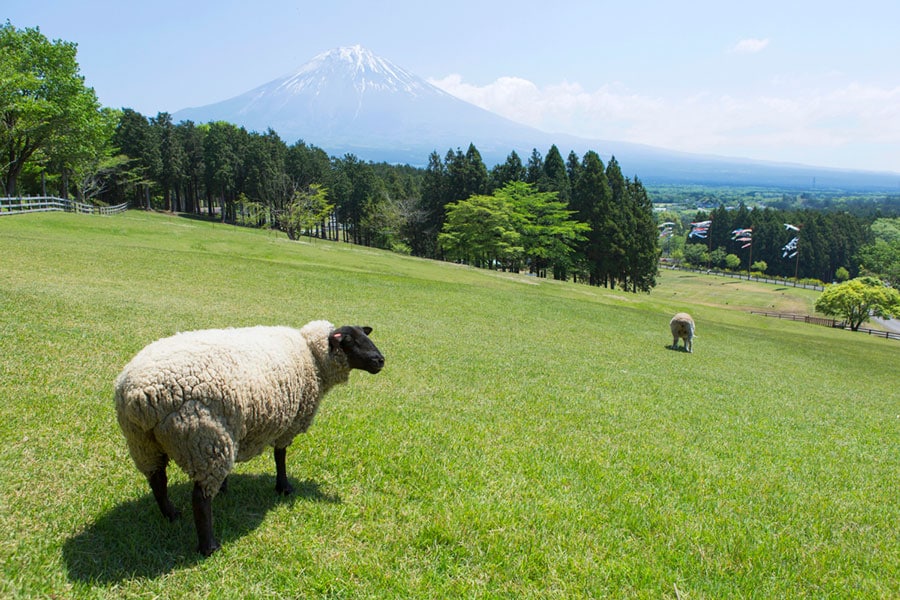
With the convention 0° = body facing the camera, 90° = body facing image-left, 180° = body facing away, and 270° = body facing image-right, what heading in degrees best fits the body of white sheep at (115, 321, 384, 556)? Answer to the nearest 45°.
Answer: approximately 225°

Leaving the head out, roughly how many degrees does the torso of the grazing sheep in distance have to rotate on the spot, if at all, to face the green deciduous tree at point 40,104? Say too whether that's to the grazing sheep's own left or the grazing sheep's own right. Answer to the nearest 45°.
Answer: approximately 90° to the grazing sheep's own left

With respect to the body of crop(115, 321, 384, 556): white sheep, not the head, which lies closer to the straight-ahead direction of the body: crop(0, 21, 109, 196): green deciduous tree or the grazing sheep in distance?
the grazing sheep in distance

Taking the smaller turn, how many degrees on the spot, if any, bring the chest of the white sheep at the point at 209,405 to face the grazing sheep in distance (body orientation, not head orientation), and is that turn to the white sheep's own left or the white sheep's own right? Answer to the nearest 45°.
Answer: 0° — it already faces it

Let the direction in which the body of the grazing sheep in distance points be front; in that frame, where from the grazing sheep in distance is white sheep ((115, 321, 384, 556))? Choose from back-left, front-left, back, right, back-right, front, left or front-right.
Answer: back

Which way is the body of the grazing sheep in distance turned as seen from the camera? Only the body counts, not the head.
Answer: away from the camera

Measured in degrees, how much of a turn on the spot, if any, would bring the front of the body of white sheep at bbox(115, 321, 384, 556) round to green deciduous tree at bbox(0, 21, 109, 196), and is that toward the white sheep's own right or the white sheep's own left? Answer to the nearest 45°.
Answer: approximately 45° to the white sheep's own left

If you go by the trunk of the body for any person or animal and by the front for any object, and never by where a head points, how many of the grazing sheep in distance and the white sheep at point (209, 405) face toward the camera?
0
